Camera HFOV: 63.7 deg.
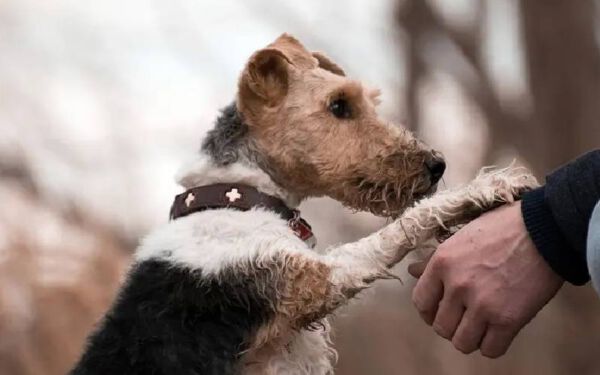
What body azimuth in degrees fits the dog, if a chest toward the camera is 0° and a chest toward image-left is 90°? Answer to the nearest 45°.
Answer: approximately 270°
